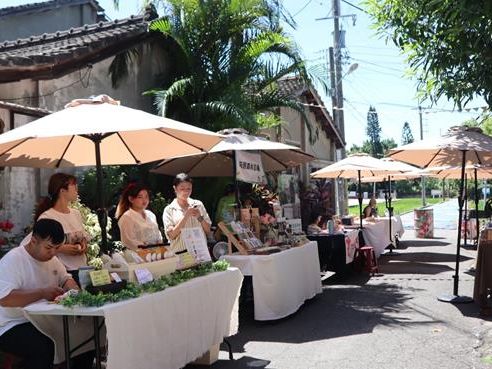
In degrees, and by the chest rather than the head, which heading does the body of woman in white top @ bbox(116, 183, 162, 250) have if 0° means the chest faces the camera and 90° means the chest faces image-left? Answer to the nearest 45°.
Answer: approximately 315°

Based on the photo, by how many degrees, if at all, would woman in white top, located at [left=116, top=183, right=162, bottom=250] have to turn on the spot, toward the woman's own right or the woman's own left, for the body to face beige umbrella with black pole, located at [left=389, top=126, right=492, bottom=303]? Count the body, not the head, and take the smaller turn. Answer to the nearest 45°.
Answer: approximately 45° to the woman's own left

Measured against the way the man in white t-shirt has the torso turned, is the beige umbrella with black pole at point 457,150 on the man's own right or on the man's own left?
on the man's own left

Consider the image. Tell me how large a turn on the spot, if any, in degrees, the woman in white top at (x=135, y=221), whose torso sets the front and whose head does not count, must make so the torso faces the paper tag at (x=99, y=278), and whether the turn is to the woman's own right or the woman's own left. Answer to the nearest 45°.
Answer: approximately 45° to the woman's own right

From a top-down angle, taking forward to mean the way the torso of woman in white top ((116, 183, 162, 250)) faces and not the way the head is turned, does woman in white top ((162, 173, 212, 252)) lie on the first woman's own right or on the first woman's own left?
on the first woman's own left

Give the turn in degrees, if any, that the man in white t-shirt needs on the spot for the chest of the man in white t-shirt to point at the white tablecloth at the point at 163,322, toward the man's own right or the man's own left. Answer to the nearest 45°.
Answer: approximately 45° to the man's own left

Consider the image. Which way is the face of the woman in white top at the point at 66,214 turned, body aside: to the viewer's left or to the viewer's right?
to the viewer's right

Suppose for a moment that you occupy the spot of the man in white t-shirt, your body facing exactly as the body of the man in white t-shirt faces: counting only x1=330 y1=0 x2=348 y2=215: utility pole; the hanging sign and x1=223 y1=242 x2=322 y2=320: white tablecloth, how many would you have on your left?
3

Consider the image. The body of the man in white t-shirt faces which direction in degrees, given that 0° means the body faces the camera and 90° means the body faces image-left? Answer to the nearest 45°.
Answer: approximately 315°

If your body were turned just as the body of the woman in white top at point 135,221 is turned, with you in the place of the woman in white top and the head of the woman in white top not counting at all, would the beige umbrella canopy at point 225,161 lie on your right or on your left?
on your left
